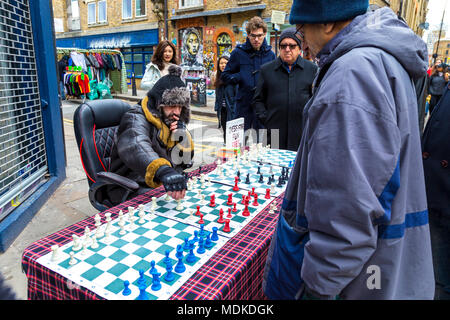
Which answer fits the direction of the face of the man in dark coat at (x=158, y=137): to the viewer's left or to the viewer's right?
to the viewer's right

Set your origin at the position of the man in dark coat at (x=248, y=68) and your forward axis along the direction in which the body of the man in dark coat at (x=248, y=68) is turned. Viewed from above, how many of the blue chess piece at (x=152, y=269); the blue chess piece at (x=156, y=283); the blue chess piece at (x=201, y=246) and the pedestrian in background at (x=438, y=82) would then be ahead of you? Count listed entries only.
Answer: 3

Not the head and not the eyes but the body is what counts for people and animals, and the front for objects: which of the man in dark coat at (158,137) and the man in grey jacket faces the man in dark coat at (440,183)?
the man in dark coat at (158,137)

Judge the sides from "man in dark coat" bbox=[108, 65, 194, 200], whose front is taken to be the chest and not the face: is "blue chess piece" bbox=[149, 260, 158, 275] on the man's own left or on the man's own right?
on the man's own right

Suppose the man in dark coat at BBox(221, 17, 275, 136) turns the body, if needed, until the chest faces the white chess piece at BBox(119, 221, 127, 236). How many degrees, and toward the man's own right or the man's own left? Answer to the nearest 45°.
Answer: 0° — they already face it

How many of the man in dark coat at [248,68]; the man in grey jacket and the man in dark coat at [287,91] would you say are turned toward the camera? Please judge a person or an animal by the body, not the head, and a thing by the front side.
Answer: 2

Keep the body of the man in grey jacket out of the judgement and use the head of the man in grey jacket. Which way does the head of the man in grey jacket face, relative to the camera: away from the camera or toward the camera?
away from the camera

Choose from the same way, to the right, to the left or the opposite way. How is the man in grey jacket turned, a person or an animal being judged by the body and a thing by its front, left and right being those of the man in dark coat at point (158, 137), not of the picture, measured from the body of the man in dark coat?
the opposite way

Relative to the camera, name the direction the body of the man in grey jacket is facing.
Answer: to the viewer's left
